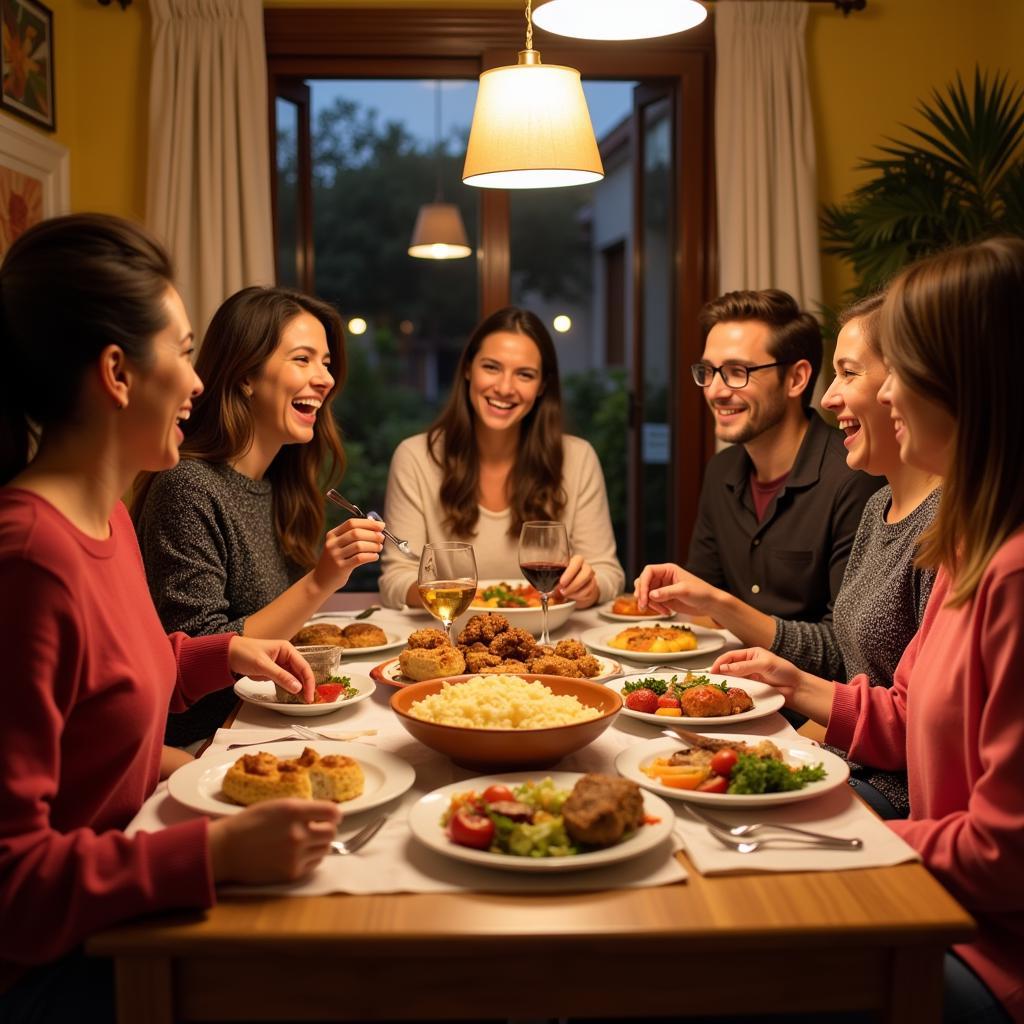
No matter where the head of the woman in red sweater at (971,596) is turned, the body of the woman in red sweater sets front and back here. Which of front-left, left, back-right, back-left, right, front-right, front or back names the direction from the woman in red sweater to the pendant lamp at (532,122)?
front-right

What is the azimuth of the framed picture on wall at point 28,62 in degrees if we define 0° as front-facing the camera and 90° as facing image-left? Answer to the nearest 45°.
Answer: approximately 315°

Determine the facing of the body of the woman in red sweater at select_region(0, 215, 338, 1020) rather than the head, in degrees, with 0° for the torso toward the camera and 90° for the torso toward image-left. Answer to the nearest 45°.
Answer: approximately 270°

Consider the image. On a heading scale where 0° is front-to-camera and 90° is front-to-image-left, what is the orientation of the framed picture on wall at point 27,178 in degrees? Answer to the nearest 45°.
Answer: approximately 315°

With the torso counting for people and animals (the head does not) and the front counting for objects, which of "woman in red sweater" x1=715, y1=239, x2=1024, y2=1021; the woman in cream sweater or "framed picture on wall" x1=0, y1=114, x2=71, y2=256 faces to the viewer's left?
the woman in red sweater

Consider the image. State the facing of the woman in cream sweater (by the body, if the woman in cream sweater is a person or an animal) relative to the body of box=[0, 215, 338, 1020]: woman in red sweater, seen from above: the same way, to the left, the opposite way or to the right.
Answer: to the right

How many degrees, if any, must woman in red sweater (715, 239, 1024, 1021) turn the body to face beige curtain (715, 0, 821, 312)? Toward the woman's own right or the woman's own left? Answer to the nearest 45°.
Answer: approximately 90° to the woman's own right

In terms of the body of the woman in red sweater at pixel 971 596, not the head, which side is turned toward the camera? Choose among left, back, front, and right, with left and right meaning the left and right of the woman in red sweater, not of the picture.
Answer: left
